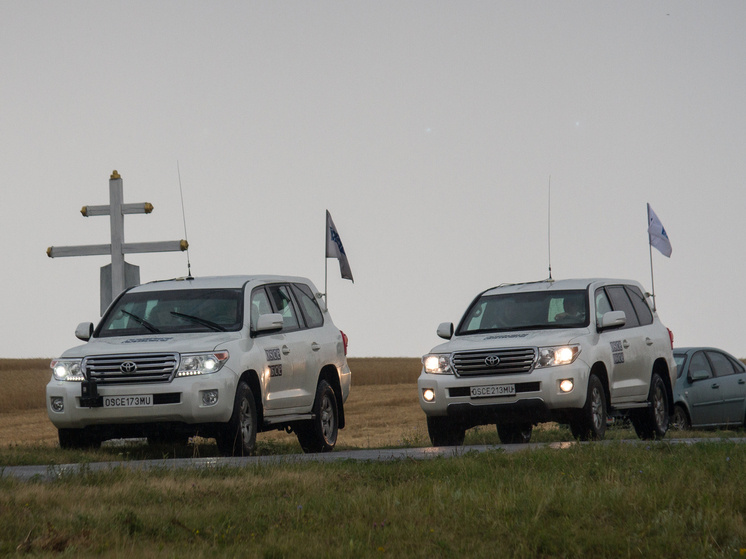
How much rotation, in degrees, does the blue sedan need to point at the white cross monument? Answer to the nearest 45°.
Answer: approximately 45° to its right

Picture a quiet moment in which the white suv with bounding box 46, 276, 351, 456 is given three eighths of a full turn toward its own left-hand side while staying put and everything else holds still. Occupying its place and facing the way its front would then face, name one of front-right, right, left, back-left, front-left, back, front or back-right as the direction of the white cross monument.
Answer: left

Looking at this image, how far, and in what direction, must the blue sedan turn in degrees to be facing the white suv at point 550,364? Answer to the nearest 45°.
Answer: approximately 45° to its left

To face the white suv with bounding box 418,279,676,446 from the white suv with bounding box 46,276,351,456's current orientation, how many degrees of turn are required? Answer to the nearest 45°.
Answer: approximately 135° to its left

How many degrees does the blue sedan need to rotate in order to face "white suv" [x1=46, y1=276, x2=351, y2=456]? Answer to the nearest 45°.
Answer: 0° — it already faces it

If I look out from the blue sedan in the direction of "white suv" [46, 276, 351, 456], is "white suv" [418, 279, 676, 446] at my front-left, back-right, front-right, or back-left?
front-left

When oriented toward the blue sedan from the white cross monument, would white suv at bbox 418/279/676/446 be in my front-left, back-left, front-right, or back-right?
front-right

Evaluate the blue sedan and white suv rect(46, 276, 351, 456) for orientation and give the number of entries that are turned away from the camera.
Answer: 0

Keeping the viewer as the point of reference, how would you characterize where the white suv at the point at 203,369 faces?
facing the viewer and to the left of the viewer
